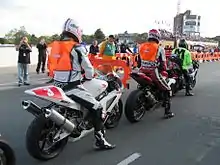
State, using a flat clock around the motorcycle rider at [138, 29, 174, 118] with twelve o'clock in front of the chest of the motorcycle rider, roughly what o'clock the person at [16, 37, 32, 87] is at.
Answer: The person is roughly at 9 o'clock from the motorcycle rider.

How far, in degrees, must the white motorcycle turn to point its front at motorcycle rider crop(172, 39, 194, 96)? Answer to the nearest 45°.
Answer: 0° — it already faces them

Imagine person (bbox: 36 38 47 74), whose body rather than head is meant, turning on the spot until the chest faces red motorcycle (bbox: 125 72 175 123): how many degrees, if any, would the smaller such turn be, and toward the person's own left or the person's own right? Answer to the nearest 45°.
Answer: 0° — they already face it

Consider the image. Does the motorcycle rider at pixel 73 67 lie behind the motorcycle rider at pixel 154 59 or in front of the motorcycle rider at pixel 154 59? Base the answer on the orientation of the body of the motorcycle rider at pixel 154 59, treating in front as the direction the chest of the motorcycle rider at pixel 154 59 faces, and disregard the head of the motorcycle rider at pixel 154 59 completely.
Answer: behind

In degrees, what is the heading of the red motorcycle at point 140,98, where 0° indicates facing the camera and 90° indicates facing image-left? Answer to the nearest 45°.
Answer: approximately 225°

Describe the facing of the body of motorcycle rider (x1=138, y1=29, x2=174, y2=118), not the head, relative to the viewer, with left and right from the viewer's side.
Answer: facing away from the viewer and to the right of the viewer

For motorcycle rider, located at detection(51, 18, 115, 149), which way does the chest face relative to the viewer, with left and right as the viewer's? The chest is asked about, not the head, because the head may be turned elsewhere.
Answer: facing away from the viewer and to the right of the viewer

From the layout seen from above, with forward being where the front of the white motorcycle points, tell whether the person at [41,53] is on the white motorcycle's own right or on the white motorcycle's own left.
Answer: on the white motorcycle's own left

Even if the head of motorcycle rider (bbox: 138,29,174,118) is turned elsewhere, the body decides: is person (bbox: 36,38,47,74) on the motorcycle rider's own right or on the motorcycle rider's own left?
on the motorcycle rider's own left

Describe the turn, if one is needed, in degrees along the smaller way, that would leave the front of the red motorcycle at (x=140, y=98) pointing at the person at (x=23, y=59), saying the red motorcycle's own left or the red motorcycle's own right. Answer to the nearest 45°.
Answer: approximately 90° to the red motorcycle's own left

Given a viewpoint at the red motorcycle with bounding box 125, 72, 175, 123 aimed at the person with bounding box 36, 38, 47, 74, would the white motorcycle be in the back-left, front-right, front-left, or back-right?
back-left

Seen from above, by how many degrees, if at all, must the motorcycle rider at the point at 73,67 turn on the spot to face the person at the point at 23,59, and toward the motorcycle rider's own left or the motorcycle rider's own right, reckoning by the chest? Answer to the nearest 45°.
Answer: approximately 45° to the motorcycle rider's own left

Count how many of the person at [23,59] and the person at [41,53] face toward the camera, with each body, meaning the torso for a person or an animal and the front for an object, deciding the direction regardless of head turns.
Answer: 2

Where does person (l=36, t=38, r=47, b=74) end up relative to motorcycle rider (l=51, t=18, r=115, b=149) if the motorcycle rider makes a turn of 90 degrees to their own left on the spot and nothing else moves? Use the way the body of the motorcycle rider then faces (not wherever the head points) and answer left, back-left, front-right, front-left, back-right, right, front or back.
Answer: front-right

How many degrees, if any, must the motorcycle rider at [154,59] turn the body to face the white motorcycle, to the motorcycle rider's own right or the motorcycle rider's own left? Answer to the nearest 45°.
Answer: approximately 180°

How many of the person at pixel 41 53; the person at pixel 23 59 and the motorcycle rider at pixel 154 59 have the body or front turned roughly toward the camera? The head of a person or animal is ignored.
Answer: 2
